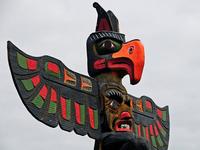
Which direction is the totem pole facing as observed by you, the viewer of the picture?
facing the viewer and to the right of the viewer
